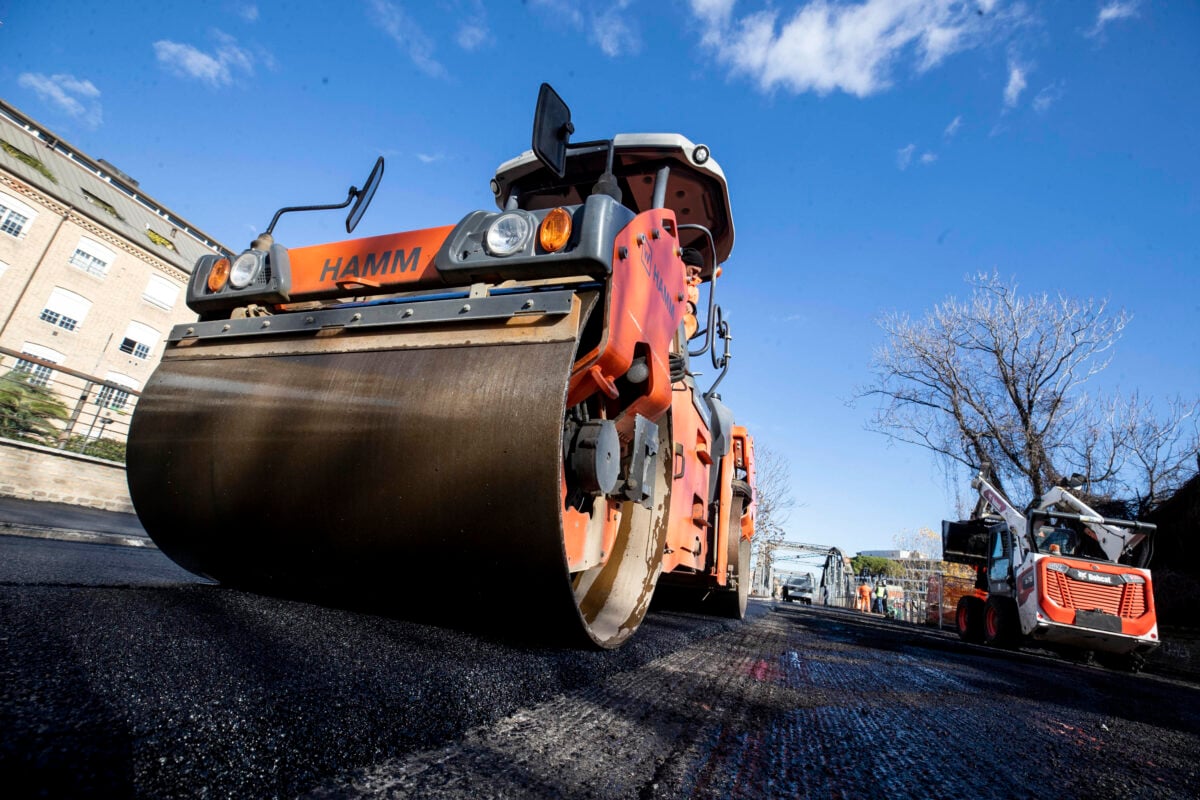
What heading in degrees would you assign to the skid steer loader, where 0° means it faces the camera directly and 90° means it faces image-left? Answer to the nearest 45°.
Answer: approximately 135°

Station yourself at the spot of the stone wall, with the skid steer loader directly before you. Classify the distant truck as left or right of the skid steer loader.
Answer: left

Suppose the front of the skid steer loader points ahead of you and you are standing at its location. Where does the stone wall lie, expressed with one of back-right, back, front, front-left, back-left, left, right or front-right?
left

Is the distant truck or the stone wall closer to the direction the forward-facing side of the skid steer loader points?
the distant truck

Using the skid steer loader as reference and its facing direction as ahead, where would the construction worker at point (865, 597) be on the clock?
The construction worker is roughly at 1 o'clock from the skid steer loader.

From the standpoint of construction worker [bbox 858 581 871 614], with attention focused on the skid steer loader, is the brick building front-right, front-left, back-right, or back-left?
front-right

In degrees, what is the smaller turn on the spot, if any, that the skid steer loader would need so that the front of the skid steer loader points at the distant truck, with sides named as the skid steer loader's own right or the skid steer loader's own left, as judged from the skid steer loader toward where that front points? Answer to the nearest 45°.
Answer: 0° — it already faces it

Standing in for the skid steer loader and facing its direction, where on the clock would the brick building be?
The brick building is roughly at 10 o'clock from the skid steer loader.

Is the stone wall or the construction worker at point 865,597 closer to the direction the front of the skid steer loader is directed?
the construction worker
